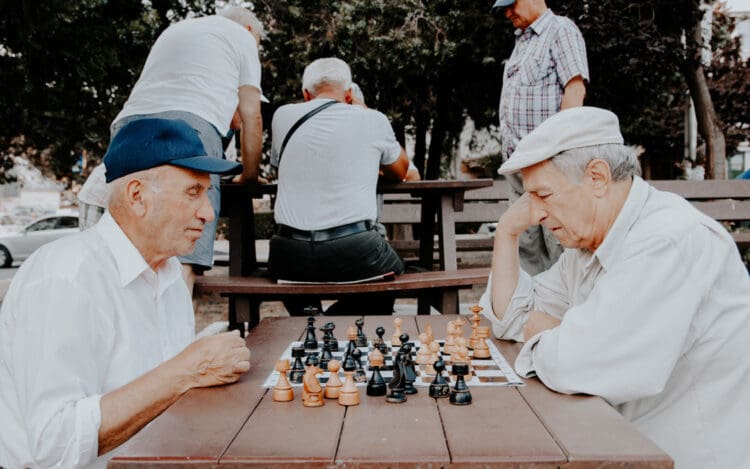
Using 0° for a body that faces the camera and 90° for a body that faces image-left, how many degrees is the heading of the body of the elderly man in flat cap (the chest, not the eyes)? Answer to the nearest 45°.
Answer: approximately 90°

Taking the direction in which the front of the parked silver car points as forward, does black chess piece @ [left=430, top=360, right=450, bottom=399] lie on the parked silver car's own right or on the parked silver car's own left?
on the parked silver car's own left

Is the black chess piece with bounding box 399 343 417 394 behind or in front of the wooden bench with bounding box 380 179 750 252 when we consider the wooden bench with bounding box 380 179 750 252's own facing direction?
in front

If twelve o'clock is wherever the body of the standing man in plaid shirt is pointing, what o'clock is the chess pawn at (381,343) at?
The chess pawn is roughly at 11 o'clock from the standing man in plaid shirt.

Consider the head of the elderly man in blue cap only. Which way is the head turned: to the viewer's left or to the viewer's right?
to the viewer's right

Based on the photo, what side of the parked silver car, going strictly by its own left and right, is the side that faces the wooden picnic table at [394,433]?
left

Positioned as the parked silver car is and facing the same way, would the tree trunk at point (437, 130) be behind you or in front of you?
behind

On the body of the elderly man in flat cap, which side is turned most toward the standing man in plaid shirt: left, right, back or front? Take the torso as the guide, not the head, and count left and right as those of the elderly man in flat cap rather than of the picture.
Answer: right

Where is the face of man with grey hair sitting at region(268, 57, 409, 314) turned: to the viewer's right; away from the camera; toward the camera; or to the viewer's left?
away from the camera

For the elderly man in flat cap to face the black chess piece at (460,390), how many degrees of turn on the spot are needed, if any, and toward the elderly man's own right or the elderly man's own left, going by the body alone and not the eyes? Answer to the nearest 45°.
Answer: approximately 45° to the elderly man's own left

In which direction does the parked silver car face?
to the viewer's left
